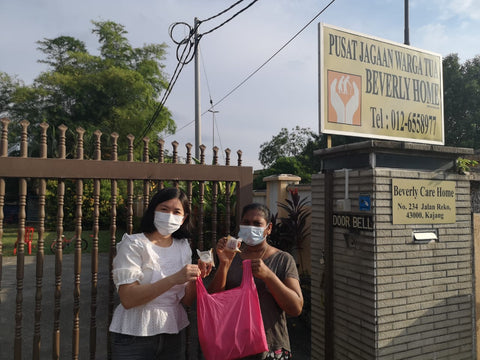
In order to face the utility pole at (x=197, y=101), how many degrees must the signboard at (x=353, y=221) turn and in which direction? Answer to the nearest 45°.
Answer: approximately 90° to its right

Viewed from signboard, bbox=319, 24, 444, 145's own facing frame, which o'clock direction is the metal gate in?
The metal gate is roughly at 3 o'clock from the signboard.

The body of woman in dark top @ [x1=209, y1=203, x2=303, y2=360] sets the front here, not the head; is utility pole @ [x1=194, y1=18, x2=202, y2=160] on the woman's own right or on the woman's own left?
on the woman's own right

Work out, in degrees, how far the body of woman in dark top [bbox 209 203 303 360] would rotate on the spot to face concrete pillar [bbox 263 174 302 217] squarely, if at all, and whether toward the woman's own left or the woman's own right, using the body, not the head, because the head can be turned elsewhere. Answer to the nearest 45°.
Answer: approximately 135° to the woman's own right

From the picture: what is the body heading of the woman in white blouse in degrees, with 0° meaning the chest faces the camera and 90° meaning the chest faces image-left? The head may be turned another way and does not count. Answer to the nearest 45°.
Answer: approximately 315°

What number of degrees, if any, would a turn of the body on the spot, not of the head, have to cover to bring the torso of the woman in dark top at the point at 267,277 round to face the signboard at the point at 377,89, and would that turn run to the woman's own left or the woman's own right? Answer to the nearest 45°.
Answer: approximately 180°

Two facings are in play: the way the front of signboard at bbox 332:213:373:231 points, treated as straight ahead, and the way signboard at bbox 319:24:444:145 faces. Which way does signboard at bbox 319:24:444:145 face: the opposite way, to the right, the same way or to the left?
to the left

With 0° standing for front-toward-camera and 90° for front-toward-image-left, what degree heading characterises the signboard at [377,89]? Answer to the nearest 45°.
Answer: approximately 315°

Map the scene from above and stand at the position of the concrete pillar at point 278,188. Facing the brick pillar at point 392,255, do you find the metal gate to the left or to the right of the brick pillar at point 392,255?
right
